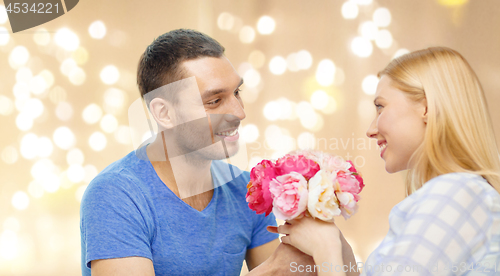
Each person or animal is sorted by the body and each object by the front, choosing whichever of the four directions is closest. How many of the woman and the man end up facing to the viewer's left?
1

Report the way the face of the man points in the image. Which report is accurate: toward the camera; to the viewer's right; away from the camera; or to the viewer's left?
to the viewer's right

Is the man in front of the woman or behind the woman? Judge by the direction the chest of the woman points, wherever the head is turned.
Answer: in front

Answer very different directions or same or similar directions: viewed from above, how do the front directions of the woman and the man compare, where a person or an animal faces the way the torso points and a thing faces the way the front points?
very different directions

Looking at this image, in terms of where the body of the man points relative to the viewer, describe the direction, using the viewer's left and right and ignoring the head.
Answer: facing the viewer and to the right of the viewer

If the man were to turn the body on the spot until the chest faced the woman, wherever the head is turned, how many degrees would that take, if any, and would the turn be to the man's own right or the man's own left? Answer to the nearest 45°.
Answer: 0° — they already face them

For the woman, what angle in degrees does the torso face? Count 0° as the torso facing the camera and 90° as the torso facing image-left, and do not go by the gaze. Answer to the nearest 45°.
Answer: approximately 90°

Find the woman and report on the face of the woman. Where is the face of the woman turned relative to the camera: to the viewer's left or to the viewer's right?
to the viewer's left
